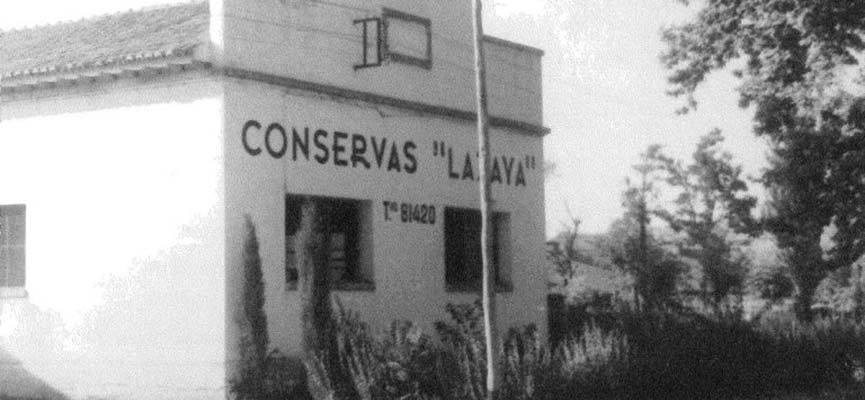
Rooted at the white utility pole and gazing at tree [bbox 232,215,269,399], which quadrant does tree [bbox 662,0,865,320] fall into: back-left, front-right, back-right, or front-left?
back-right

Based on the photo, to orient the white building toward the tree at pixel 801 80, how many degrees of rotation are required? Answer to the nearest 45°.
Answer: approximately 45° to its left

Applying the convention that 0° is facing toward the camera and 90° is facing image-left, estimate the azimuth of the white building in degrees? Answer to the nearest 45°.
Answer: approximately 315°
